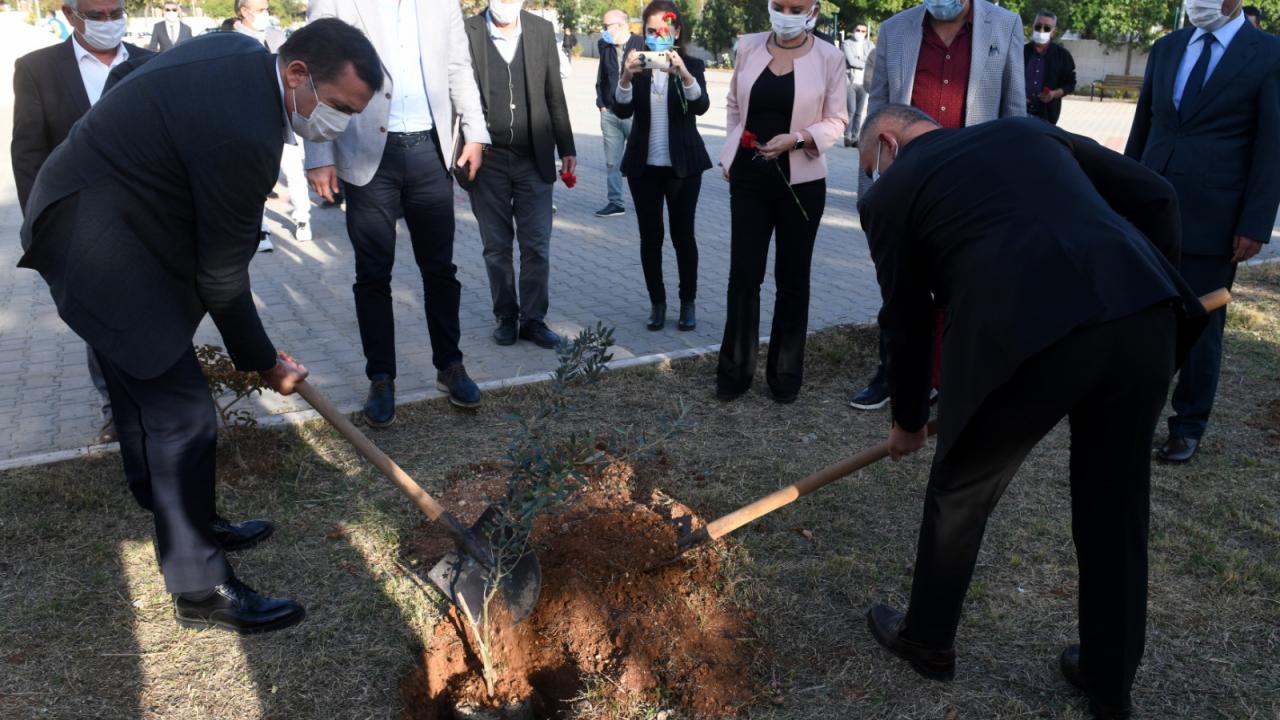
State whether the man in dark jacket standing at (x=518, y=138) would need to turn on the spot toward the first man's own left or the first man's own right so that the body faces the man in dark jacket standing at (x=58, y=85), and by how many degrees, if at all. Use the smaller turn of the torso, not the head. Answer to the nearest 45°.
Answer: approximately 45° to the first man's own right

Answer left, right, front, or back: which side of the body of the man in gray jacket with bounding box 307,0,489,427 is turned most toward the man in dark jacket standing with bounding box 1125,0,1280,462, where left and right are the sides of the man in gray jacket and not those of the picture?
left

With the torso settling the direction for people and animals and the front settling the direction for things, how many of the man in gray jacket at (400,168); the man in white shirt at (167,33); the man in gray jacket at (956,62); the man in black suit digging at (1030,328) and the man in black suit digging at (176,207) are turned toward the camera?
3

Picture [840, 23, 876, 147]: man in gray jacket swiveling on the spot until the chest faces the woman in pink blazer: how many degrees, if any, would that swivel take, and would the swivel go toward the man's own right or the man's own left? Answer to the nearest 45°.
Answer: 0° — they already face them

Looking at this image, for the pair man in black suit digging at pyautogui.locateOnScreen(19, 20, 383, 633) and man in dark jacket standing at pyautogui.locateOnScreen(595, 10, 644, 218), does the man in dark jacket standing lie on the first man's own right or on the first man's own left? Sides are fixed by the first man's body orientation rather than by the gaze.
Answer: on the first man's own left

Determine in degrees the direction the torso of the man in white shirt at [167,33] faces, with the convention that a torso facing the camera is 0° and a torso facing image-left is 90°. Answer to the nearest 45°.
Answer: approximately 0°

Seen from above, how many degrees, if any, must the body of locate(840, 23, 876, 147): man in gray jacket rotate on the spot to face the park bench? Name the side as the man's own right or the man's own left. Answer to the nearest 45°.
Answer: approximately 135° to the man's own left

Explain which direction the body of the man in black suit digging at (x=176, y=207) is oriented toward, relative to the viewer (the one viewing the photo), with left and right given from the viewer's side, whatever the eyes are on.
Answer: facing to the right of the viewer
